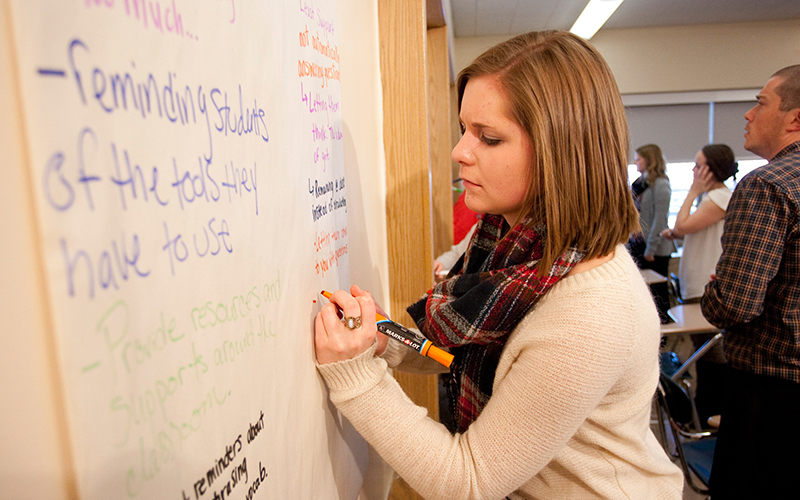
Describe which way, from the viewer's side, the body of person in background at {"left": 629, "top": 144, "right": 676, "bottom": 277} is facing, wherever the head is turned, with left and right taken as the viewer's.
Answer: facing to the left of the viewer

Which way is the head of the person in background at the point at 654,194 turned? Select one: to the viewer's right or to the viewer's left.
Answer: to the viewer's left

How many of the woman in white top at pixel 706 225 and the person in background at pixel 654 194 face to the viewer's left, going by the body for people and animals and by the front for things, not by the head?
2

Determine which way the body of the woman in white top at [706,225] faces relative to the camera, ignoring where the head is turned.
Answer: to the viewer's left

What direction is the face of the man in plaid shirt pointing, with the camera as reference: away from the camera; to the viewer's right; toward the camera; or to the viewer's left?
to the viewer's left

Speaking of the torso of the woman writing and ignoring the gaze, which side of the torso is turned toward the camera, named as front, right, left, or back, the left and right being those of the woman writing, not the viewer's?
left

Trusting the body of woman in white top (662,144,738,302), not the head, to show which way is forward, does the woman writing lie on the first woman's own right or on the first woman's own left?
on the first woman's own left

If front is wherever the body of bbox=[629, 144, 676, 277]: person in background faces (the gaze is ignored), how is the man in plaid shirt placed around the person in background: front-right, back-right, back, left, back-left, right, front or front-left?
left

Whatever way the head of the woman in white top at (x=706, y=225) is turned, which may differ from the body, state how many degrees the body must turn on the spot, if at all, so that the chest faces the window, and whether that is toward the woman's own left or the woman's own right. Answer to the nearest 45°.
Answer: approximately 90° to the woman's own right

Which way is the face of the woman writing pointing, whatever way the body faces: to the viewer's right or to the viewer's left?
to the viewer's left
